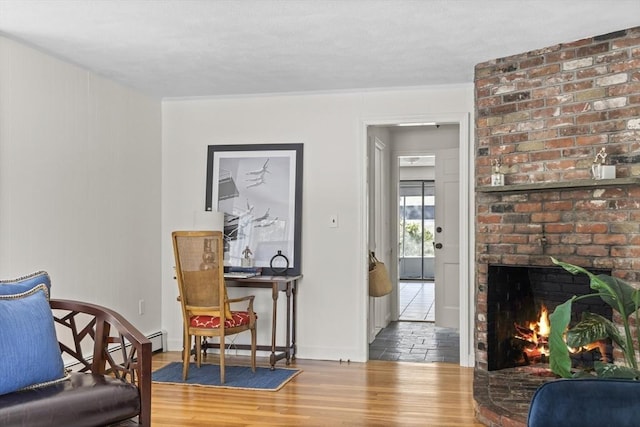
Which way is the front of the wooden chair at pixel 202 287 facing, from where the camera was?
facing away from the viewer and to the right of the viewer

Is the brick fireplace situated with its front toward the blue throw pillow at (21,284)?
yes

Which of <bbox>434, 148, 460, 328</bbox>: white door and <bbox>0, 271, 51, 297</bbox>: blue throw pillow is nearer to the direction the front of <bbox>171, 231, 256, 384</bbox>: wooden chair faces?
the white door

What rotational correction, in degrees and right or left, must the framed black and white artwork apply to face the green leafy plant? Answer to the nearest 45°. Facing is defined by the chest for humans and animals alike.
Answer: approximately 45° to its left

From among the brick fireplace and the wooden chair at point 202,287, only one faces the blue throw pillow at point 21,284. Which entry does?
the brick fireplace

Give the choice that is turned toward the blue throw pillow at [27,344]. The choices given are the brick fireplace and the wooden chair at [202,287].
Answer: the brick fireplace

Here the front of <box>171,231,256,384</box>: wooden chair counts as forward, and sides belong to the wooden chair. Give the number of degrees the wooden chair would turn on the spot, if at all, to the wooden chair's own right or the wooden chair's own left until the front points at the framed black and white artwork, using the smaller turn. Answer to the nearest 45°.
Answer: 0° — it already faces it

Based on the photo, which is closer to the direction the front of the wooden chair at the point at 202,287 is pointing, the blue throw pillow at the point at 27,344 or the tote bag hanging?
the tote bag hanging

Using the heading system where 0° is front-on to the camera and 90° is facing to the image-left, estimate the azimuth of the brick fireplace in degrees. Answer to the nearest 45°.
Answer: approximately 45°

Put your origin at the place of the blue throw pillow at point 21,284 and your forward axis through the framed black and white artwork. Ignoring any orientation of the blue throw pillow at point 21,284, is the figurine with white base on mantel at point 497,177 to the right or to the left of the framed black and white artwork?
right

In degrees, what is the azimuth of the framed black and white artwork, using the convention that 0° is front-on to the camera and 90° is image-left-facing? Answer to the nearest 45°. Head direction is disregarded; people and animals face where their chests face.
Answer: approximately 0°
